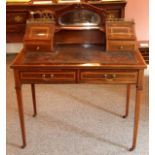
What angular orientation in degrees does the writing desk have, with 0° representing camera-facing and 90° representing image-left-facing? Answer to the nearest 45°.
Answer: approximately 0°
